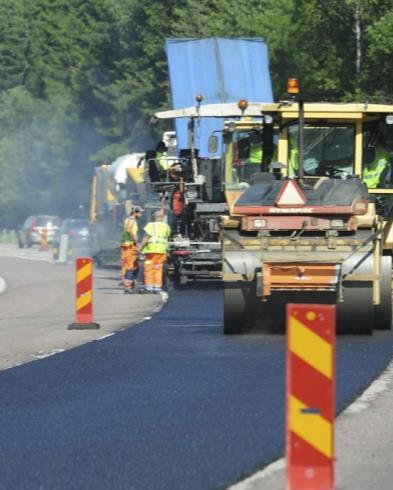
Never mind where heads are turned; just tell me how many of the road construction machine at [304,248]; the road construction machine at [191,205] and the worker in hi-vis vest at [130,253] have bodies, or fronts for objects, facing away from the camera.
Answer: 2

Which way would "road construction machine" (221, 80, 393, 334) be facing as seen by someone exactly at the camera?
facing away from the viewer

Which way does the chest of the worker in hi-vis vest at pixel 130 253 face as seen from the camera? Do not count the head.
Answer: to the viewer's right

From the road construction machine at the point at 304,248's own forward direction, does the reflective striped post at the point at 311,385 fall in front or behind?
behind

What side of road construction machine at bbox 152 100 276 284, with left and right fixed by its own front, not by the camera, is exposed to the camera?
back

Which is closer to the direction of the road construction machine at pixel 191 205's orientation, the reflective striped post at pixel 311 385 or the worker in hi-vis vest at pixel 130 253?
the worker in hi-vis vest

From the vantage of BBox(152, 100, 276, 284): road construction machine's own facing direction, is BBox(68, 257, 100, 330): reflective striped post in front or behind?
behind

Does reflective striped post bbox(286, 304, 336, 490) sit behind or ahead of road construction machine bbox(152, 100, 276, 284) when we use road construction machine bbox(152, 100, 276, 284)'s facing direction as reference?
behind

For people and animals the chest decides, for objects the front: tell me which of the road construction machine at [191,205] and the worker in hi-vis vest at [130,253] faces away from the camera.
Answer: the road construction machine
